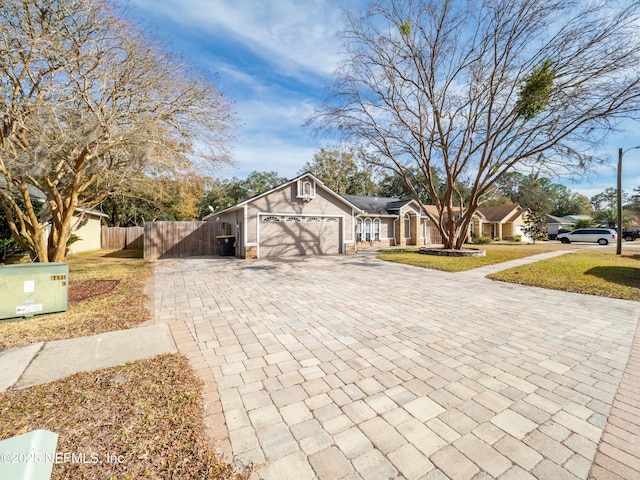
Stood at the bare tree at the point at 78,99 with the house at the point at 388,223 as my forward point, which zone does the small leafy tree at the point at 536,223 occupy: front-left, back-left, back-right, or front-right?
front-right

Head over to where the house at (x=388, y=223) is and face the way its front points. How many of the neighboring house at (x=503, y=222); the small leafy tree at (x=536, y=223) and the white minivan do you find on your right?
0

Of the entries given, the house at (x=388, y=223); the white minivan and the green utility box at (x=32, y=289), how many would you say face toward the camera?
2

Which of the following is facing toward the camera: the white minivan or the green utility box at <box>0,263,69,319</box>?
the green utility box

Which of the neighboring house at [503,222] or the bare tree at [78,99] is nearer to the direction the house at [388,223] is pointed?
the bare tree

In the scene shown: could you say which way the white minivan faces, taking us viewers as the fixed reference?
facing to the left of the viewer

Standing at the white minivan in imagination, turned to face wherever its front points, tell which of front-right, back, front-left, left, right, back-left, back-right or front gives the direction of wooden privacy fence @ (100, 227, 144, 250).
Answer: front-left

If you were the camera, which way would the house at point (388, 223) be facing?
facing the viewer

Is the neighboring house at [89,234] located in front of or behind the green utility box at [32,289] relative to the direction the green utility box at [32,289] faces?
behind

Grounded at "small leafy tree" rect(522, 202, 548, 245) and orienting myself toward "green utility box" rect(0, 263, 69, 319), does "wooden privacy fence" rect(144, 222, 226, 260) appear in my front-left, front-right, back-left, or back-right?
front-right

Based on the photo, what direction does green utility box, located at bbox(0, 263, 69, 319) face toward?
toward the camera

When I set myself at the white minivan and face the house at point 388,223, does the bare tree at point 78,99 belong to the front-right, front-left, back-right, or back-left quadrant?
front-left

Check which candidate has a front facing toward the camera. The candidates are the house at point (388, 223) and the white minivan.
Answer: the house
